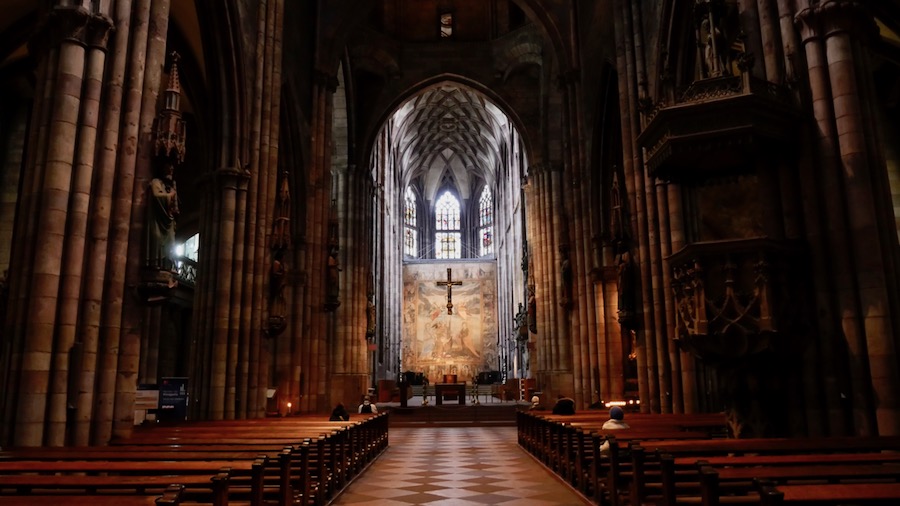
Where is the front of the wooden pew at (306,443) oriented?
away from the camera

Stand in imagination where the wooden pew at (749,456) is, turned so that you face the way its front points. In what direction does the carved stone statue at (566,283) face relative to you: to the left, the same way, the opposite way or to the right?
to the left

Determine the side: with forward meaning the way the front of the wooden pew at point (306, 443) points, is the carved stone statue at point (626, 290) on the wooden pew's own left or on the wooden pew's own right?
on the wooden pew's own right

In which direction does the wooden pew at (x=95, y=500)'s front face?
away from the camera

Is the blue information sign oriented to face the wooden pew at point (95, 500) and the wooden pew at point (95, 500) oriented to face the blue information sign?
yes

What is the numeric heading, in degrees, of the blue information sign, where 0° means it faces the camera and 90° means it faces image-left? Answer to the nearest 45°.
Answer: approximately 0°

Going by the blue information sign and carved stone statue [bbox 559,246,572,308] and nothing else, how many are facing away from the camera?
0

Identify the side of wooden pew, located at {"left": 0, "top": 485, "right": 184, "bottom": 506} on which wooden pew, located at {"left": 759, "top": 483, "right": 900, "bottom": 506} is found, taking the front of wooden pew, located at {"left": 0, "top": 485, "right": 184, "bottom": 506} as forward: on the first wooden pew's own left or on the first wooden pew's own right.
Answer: on the first wooden pew's own right

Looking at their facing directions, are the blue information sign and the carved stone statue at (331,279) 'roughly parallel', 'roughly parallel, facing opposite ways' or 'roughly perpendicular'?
roughly perpendicular

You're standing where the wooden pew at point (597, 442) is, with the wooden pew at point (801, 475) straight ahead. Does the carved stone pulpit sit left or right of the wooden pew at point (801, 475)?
left

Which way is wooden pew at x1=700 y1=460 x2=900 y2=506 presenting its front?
away from the camera

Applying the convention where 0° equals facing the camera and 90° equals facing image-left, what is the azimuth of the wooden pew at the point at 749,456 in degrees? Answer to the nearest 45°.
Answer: approximately 180°

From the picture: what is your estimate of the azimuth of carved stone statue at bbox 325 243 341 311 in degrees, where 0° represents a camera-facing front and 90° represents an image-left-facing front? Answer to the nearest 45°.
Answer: approximately 270°

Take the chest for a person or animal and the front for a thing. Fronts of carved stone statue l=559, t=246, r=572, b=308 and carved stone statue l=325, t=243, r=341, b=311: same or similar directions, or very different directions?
very different directions
